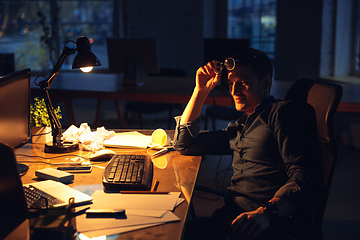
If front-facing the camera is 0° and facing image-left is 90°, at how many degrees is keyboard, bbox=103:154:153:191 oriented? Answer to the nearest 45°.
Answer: approximately 270°

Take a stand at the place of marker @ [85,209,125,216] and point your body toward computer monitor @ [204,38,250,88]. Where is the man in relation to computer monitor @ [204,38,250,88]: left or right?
right

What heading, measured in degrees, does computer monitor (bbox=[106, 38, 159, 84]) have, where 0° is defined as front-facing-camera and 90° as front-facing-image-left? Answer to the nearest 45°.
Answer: approximately 180°

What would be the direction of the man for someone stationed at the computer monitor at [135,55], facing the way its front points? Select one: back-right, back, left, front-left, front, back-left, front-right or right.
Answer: back

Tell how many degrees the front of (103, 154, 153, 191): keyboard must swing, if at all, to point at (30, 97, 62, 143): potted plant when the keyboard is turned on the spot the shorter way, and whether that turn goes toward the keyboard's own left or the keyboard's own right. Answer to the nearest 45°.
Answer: approximately 135° to the keyboard's own left

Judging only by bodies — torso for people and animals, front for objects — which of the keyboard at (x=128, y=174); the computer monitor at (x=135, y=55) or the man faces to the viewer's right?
the keyboard

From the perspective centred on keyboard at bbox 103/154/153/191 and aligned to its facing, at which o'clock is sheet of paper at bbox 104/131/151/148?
The sheet of paper is roughly at 9 o'clock from the keyboard.
